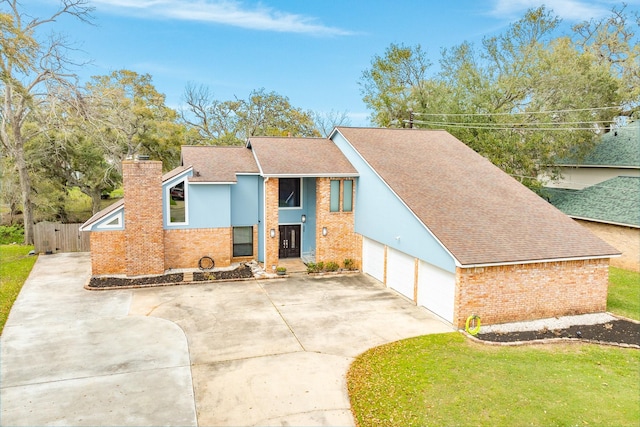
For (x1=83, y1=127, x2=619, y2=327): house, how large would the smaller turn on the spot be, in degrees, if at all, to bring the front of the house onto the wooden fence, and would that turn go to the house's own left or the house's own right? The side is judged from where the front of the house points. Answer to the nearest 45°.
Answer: approximately 90° to the house's own right

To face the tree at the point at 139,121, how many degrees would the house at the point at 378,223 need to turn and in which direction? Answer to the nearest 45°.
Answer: approximately 135° to its right

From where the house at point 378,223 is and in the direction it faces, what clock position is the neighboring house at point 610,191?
The neighboring house is roughly at 8 o'clock from the house.

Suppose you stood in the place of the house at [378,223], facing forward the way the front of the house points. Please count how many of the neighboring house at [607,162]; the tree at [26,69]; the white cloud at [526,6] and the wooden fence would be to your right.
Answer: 2

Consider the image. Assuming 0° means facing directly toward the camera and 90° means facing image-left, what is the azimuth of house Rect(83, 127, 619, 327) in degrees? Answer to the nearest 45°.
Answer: approximately 0°

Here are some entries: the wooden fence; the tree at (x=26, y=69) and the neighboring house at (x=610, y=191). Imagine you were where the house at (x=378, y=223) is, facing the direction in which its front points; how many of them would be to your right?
2

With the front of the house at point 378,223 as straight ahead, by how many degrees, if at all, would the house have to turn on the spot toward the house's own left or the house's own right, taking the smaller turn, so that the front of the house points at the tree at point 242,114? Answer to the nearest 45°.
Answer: approximately 135° to the house's own right

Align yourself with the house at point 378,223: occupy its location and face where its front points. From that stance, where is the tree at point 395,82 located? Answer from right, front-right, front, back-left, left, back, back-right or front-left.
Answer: back

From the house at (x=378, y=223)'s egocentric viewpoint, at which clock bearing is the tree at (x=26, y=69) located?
The tree is roughly at 3 o'clock from the house.

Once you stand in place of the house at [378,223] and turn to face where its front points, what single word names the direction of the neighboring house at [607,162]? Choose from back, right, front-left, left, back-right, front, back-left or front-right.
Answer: back-left

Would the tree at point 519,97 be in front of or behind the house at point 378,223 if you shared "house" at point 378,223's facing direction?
behind

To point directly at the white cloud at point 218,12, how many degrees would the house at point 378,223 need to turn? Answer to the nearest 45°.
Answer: approximately 135° to its right

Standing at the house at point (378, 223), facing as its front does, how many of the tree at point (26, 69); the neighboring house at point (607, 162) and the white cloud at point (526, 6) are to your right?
1
